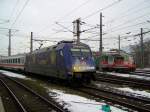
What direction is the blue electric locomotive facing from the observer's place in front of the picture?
facing the viewer and to the right of the viewer
